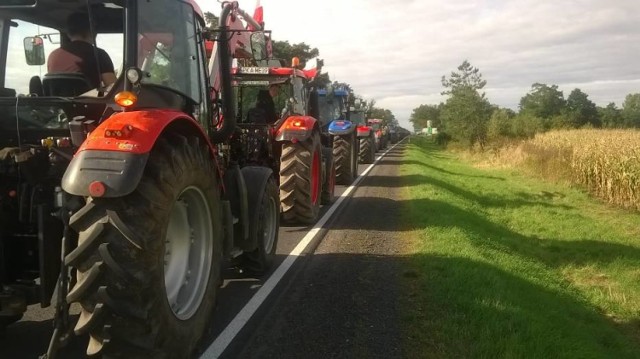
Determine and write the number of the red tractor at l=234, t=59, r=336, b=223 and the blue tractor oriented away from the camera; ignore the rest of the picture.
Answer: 2

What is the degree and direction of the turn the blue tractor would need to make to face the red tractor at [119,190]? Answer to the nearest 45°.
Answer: approximately 180°

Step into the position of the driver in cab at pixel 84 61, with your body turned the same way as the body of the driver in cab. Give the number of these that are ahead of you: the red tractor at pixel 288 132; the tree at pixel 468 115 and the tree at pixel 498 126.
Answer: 3

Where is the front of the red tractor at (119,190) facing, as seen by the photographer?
facing away from the viewer and to the right of the viewer

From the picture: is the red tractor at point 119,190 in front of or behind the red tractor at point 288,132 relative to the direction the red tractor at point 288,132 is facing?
behind

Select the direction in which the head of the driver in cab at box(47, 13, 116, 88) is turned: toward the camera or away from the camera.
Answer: away from the camera

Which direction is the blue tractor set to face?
away from the camera

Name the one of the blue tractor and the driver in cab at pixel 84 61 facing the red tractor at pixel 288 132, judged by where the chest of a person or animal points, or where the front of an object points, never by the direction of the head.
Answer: the driver in cab

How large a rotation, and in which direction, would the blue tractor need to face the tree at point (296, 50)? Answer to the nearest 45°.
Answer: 0° — it already faces it

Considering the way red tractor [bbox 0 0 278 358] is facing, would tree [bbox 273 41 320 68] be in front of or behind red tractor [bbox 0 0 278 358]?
in front

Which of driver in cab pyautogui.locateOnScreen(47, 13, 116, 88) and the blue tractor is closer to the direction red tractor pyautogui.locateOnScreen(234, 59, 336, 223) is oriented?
the blue tractor

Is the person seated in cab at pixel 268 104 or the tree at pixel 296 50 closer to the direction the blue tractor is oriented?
the tree

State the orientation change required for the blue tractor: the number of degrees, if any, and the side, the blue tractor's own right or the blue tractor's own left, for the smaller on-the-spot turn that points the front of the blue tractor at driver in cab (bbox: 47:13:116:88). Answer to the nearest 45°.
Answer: approximately 180°

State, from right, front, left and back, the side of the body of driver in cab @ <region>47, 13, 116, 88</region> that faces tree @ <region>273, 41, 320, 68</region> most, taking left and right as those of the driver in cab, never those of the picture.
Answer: front

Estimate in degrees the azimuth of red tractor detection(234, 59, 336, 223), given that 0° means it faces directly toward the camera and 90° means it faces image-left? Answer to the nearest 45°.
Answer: approximately 180°

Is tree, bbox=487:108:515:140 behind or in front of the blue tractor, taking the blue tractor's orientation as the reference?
in front

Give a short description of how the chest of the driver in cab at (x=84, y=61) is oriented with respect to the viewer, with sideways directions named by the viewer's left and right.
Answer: facing away from the viewer and to the right of the viewer
